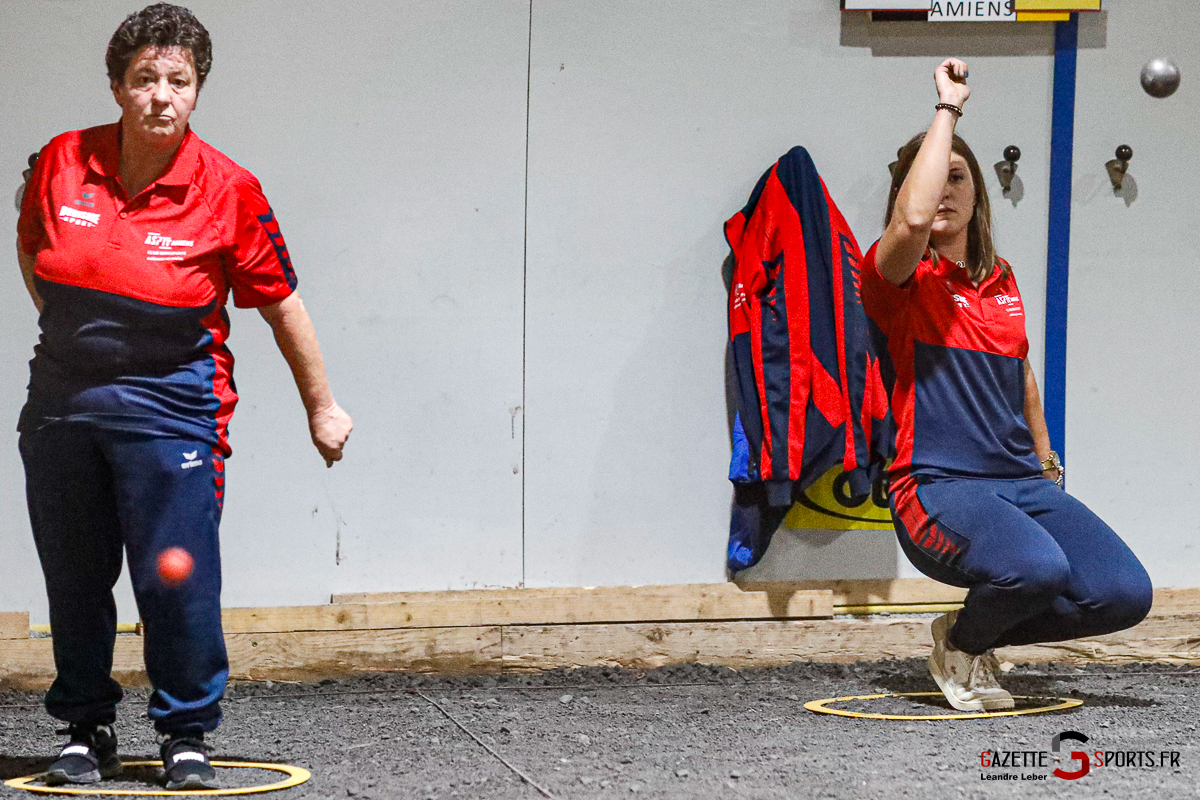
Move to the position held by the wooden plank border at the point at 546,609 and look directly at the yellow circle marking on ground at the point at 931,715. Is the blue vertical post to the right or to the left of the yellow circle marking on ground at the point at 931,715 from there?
left

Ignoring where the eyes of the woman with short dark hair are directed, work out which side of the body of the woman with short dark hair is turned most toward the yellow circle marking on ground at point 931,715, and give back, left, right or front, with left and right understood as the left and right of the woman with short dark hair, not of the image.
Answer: left

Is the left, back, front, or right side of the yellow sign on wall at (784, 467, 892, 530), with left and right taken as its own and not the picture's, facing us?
front

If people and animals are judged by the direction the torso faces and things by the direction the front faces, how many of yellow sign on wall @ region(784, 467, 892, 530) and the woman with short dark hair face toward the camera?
2

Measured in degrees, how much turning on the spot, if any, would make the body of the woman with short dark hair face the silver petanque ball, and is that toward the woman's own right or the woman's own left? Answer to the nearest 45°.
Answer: approximately 90° to the woman's own left
